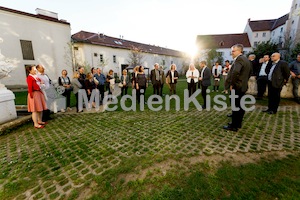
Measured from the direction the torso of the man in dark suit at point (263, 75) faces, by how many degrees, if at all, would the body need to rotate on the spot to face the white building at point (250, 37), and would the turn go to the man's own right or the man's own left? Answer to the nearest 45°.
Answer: approximately 135° to the man's own right

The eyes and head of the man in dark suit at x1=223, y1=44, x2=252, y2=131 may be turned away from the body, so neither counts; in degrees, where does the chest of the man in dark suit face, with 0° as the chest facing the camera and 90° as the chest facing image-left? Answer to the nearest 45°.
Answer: approximately 90°

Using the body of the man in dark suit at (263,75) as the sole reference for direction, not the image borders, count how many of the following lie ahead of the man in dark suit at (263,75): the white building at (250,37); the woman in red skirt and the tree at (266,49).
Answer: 1

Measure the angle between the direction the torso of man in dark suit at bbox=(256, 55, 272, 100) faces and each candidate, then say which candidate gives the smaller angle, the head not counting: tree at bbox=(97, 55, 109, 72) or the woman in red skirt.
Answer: the woman in red skirt

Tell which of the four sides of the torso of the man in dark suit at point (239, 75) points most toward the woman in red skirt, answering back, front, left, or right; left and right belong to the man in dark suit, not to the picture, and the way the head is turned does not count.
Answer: front

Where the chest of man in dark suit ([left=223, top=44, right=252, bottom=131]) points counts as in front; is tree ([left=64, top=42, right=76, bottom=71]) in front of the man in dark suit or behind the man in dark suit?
in front

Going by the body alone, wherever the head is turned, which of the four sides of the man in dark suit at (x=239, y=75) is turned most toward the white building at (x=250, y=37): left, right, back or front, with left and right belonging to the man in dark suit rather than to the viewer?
right

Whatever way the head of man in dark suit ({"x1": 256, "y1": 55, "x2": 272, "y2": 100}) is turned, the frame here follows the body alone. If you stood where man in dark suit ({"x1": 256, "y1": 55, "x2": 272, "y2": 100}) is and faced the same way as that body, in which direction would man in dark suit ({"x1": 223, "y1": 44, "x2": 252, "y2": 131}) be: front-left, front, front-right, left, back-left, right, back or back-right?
front-left

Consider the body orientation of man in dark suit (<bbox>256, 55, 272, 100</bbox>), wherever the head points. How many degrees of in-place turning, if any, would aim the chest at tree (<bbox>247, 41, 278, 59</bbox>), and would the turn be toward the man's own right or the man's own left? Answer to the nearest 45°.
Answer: approximately 135° to the man's own right

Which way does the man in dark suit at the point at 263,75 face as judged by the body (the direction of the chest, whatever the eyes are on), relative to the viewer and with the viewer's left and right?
facing the viewer and to the left of the viewer

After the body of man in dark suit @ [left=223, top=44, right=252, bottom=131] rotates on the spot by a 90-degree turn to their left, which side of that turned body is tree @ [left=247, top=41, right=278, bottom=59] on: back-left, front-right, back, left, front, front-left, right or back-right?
back

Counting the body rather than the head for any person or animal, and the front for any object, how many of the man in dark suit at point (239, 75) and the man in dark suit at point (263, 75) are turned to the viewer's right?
0
